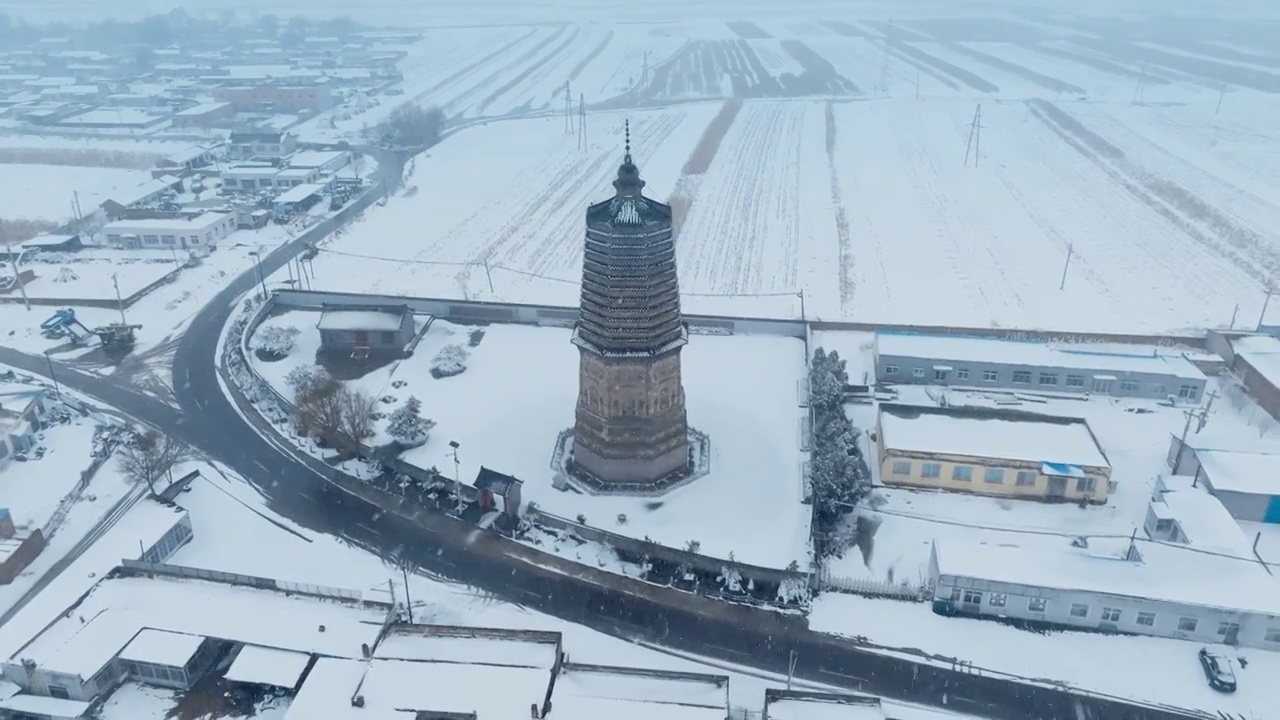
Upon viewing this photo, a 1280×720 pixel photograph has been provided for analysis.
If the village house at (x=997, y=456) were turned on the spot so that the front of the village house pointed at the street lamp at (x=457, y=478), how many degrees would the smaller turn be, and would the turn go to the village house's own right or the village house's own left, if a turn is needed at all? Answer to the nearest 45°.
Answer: approximately 45° to the village house's own right

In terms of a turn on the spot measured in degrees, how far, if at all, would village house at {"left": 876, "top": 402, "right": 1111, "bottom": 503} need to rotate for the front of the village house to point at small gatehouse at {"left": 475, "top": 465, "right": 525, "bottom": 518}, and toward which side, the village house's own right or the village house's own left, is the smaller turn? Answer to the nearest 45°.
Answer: approximately 45° to the village house's own right

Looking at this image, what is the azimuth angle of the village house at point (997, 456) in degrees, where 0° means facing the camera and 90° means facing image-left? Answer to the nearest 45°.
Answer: approximately 0°

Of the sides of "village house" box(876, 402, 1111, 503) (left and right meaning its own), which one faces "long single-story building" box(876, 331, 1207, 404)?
back

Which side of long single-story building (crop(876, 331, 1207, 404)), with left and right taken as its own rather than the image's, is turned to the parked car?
front

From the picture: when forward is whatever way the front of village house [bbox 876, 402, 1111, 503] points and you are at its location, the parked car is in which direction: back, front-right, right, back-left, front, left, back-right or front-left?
front-left

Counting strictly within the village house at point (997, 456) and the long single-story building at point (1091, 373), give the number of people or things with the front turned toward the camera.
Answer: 2

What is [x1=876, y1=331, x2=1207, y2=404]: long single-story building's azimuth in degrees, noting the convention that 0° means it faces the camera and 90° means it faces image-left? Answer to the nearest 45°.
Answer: approximately 0°

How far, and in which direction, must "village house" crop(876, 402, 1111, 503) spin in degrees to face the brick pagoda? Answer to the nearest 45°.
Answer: approximately 45° to its right

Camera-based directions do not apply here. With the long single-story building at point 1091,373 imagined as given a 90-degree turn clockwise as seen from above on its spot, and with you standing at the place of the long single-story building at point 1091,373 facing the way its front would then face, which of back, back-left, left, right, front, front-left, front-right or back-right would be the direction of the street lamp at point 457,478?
front-left

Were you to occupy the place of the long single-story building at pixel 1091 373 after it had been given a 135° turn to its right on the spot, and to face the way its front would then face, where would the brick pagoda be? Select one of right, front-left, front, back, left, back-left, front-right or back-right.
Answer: left

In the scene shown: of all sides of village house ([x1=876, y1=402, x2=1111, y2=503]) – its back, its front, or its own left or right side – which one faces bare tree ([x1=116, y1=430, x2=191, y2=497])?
right

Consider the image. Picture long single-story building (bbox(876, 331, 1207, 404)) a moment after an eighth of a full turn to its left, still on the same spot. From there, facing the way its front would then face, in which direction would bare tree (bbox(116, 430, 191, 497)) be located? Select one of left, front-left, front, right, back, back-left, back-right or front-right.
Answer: right
